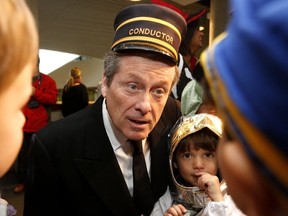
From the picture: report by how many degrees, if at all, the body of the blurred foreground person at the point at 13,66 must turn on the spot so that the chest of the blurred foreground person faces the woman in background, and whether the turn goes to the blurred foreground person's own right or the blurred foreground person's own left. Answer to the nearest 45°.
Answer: approximately 45° to the blurred foreground person's own left

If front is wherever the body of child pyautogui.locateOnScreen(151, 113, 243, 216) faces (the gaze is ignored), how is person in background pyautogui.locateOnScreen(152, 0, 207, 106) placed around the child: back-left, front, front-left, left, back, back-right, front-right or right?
back

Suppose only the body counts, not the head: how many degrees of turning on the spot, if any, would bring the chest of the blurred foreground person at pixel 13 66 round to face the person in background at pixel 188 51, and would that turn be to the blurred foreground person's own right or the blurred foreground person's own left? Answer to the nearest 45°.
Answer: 0° — they already face them
